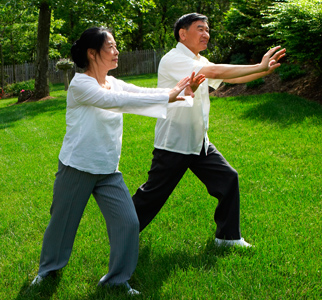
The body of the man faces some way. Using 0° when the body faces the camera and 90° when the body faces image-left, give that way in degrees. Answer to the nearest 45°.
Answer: approximately 270°

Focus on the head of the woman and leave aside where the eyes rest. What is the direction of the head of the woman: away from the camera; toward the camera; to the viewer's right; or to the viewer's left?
to the viewer's right

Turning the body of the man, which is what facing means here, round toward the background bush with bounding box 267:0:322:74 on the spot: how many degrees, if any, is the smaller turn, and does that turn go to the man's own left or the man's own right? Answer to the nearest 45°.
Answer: approximately 90° to the man's own left

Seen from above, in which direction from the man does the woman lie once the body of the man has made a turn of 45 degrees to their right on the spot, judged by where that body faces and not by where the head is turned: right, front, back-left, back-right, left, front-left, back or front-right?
right
